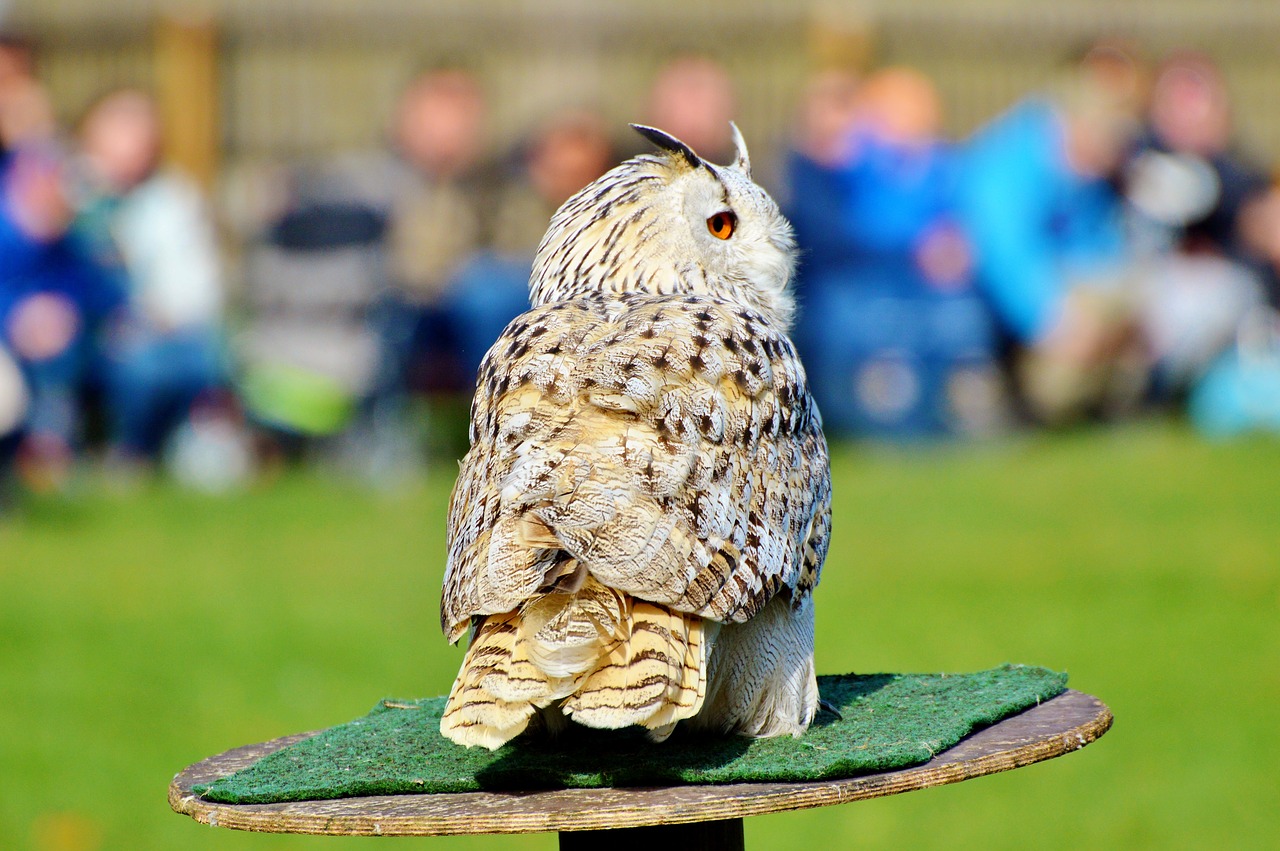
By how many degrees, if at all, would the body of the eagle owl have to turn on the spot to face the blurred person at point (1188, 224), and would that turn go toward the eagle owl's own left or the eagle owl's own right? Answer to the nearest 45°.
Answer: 0° — it already faces them

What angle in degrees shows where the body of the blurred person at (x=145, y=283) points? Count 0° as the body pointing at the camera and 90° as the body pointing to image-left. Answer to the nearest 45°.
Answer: approximately 45°

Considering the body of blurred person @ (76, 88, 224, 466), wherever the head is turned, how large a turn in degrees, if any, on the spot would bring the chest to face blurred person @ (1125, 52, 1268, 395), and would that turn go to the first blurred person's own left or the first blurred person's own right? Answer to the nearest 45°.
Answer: approximately 135° to the first blurred person's own left

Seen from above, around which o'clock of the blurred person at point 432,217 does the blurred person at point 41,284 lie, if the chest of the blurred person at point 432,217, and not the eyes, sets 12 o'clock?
the blurred person at point 41,284 is roughly at 3 o'clock from the blurred person at point 432,217.

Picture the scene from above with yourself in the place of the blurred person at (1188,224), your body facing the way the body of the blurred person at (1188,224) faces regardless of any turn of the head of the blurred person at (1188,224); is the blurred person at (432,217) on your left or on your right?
on your right

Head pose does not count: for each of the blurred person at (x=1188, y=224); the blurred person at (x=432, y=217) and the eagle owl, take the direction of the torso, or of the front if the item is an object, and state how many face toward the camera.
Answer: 2

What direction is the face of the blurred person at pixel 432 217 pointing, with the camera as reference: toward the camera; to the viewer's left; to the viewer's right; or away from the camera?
toward the camera

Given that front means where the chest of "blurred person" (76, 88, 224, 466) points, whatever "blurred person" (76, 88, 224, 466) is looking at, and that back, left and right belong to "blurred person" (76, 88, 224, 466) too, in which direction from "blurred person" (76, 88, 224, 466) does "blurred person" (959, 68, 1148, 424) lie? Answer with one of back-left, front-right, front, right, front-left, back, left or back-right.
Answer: back-left

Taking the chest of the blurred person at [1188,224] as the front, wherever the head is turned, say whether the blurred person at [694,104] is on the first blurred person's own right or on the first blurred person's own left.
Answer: on the first blurred person's own right

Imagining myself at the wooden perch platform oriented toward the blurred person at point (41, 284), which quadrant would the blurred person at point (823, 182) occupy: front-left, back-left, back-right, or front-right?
front-right

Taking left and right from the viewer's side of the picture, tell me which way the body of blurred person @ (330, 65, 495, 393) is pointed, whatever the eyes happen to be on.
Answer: facing the viewer

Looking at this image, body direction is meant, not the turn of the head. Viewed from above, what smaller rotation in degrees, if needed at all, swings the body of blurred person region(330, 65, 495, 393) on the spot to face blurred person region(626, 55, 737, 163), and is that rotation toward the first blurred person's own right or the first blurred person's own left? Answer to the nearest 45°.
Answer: approximately 90° to the first blurred person's own left

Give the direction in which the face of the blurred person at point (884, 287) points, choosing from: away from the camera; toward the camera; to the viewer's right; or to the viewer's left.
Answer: toward the camera
